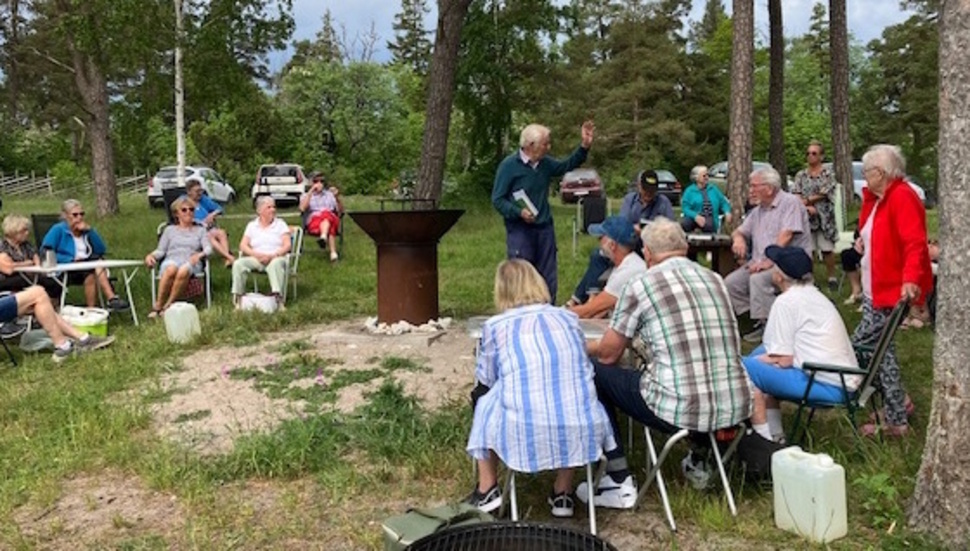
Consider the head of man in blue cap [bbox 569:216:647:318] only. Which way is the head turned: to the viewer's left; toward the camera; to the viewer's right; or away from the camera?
to the viewer's left

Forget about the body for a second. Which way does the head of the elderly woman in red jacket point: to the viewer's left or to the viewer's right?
to the viewer's left

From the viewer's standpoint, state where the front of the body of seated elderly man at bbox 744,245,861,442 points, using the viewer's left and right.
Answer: facing to the left of the viewer

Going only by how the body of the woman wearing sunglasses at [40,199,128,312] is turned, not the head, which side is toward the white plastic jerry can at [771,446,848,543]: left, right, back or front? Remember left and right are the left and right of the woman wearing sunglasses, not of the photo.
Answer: front

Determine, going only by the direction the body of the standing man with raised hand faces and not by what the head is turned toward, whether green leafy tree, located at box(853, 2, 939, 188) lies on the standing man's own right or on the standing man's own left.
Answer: on the standing man's own left

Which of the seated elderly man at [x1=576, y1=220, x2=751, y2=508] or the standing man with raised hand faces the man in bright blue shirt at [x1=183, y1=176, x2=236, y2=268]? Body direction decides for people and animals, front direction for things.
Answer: the seated elderly man

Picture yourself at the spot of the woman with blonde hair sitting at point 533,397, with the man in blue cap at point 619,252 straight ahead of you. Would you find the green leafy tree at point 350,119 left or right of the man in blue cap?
left

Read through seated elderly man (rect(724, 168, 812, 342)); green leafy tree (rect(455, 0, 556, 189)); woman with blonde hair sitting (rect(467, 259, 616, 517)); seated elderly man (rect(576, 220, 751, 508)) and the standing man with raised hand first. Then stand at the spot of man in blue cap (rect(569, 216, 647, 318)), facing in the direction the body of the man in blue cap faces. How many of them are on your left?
2

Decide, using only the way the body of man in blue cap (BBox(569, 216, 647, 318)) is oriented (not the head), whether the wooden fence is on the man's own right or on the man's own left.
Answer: on the man's own right

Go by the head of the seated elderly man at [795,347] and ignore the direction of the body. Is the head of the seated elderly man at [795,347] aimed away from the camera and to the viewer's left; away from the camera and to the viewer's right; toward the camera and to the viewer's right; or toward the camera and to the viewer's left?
away from the camera and to the viewer's left

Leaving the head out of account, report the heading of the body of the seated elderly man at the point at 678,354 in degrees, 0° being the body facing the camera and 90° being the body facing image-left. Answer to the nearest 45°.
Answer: approximately 135°

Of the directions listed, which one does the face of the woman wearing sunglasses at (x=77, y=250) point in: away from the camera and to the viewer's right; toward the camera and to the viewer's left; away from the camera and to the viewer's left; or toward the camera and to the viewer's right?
toward the camera and to the viewer's right

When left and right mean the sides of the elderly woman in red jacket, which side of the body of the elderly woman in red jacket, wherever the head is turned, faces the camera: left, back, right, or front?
left

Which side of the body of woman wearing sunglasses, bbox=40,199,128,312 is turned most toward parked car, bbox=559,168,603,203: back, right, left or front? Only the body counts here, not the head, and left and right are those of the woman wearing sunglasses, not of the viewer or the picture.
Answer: left

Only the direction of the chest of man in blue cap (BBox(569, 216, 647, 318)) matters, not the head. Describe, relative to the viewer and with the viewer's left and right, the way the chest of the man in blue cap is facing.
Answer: facing to the left of the viewer

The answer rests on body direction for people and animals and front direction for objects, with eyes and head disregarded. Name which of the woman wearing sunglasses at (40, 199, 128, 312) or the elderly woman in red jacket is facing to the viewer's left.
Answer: the elderly woman in red jacket
